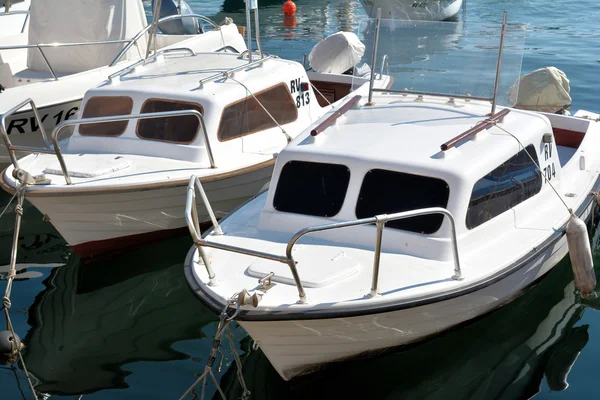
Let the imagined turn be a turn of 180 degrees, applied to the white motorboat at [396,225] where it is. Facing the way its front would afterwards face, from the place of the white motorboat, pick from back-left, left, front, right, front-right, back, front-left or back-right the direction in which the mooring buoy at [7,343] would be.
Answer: back-left

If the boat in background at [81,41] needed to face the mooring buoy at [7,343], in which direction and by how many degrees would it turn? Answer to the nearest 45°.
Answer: approximately 45° to its left

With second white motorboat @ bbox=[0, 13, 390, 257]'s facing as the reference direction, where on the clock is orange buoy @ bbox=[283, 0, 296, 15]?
The orange buoy is roughly at 5 o'clock from the second white motorboat.

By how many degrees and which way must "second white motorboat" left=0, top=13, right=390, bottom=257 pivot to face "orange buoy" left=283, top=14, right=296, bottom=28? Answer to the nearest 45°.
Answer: approximately 135° to its right

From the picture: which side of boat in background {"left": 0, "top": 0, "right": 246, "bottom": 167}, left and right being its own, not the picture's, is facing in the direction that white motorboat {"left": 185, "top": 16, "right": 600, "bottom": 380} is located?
left

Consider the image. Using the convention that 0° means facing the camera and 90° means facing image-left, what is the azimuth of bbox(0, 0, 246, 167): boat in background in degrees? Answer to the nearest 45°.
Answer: approximately 45°

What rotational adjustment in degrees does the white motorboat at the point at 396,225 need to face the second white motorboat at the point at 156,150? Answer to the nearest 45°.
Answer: approximately 90° to its right

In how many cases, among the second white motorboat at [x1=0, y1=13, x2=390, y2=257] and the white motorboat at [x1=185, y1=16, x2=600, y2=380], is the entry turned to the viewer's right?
0

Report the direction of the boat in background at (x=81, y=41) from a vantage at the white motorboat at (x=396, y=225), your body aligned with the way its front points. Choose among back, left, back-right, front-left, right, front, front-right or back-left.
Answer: right

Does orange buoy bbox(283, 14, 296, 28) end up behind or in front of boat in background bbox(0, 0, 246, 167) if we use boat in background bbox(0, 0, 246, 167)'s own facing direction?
behind

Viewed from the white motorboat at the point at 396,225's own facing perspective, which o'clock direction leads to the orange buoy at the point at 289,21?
The orange buoy is roughly at 4 o'clock from the white motorboat.

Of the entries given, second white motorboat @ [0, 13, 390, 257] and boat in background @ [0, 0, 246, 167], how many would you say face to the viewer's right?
0

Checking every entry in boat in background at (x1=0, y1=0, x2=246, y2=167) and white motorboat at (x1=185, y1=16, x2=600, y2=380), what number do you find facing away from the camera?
0

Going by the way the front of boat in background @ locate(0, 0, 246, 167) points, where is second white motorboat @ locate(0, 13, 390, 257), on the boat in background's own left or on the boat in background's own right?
on the boat in background's own left

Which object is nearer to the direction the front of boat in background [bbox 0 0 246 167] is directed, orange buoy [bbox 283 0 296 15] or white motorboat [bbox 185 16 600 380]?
the white motorboat
